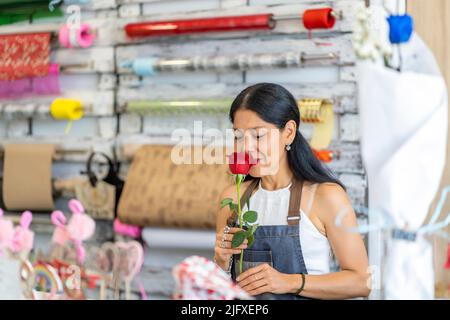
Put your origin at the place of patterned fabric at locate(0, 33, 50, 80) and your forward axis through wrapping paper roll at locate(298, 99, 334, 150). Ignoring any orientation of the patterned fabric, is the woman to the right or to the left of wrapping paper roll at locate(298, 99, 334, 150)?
right

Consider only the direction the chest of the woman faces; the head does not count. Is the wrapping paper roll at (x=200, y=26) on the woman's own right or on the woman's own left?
on the woman's own right

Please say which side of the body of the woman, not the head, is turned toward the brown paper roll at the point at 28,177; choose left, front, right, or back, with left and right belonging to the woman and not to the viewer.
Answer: right

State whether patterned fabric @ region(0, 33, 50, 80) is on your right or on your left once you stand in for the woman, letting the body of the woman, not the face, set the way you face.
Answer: on your right

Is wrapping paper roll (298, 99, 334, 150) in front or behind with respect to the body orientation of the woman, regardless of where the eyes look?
behind

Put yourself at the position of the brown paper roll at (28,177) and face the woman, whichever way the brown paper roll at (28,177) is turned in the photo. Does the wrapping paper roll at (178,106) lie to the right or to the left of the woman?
left

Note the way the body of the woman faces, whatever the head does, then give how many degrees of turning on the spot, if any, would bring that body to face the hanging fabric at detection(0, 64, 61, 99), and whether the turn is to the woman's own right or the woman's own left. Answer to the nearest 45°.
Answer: approximately 90° to the woman's own right

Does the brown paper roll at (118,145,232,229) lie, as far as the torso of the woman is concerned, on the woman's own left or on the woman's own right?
on the woman's own right

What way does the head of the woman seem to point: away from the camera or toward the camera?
toward the camera

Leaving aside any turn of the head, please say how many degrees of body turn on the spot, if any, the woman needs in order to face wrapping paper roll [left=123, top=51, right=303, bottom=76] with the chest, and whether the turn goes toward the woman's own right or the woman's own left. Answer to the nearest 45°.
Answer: approximately 135° to the woman's own right
